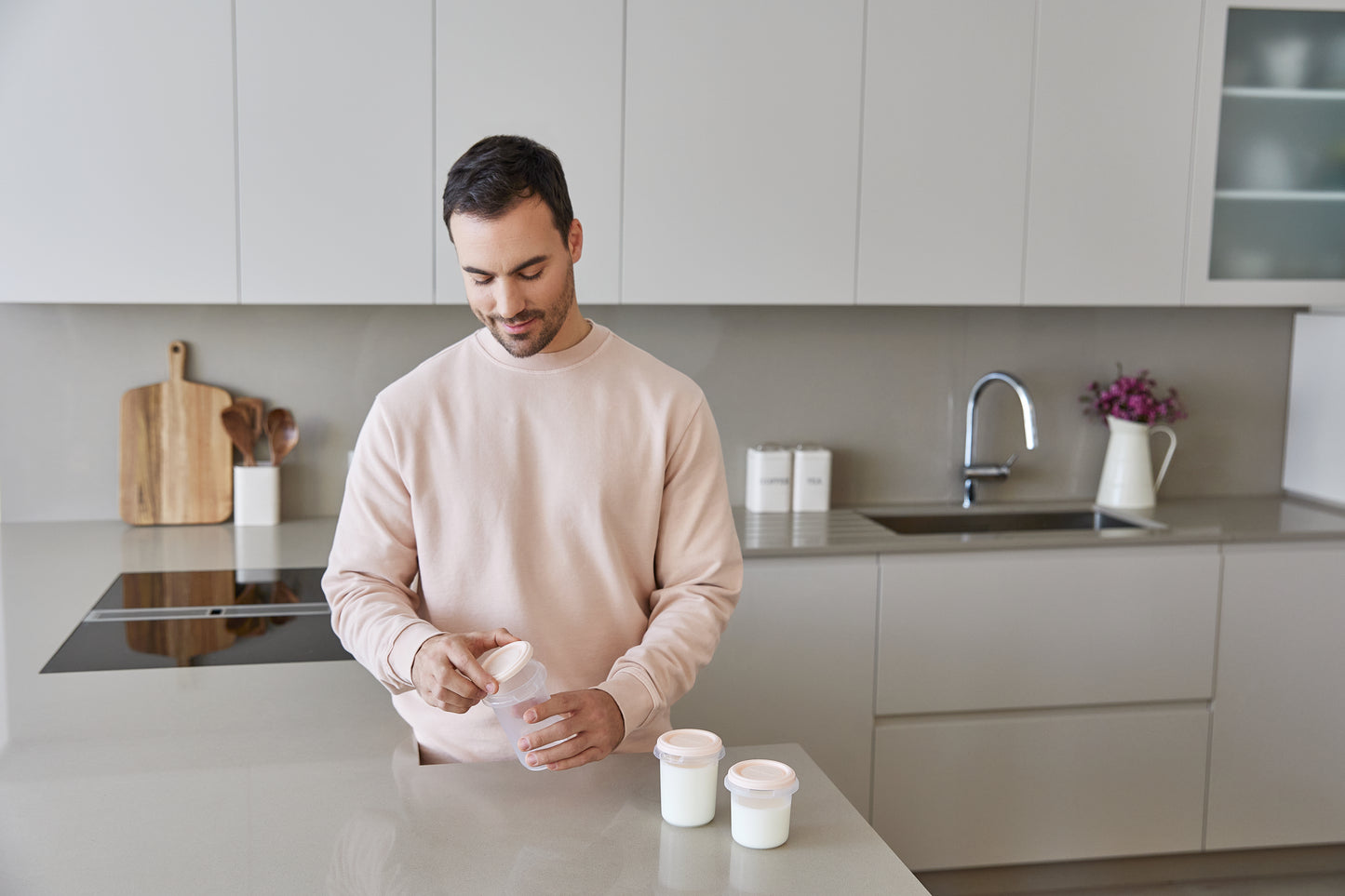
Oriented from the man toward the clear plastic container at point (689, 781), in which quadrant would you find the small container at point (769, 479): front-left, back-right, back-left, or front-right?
back-left

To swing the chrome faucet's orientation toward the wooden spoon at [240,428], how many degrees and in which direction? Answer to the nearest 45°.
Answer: approximately 135° to its right

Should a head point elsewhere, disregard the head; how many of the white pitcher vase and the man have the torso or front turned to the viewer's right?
0

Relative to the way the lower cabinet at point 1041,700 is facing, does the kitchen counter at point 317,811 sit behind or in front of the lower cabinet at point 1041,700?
in front

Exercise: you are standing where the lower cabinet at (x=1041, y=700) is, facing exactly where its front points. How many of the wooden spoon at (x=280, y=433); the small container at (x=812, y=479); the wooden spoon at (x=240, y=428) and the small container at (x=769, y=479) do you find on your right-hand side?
4

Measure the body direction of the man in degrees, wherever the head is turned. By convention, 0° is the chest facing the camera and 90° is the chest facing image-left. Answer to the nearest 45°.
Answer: approximately 0°

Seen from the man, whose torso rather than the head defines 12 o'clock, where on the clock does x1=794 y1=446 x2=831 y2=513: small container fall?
The small container is roughly at 7 o'clock from the man.

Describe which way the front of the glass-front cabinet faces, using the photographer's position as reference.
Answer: facing the viewer

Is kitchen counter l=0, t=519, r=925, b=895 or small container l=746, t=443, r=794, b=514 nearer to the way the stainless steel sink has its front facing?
the kitchen counter

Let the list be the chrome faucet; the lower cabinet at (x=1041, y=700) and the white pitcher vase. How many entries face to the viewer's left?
1

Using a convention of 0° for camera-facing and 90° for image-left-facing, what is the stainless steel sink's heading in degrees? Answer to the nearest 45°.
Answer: approximately 0°

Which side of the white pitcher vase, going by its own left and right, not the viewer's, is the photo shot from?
left
